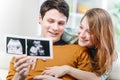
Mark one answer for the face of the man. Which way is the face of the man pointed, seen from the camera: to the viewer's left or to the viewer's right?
to the viewer's left

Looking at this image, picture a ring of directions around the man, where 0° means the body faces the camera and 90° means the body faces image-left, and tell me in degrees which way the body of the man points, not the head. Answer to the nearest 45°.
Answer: approximately 0°
